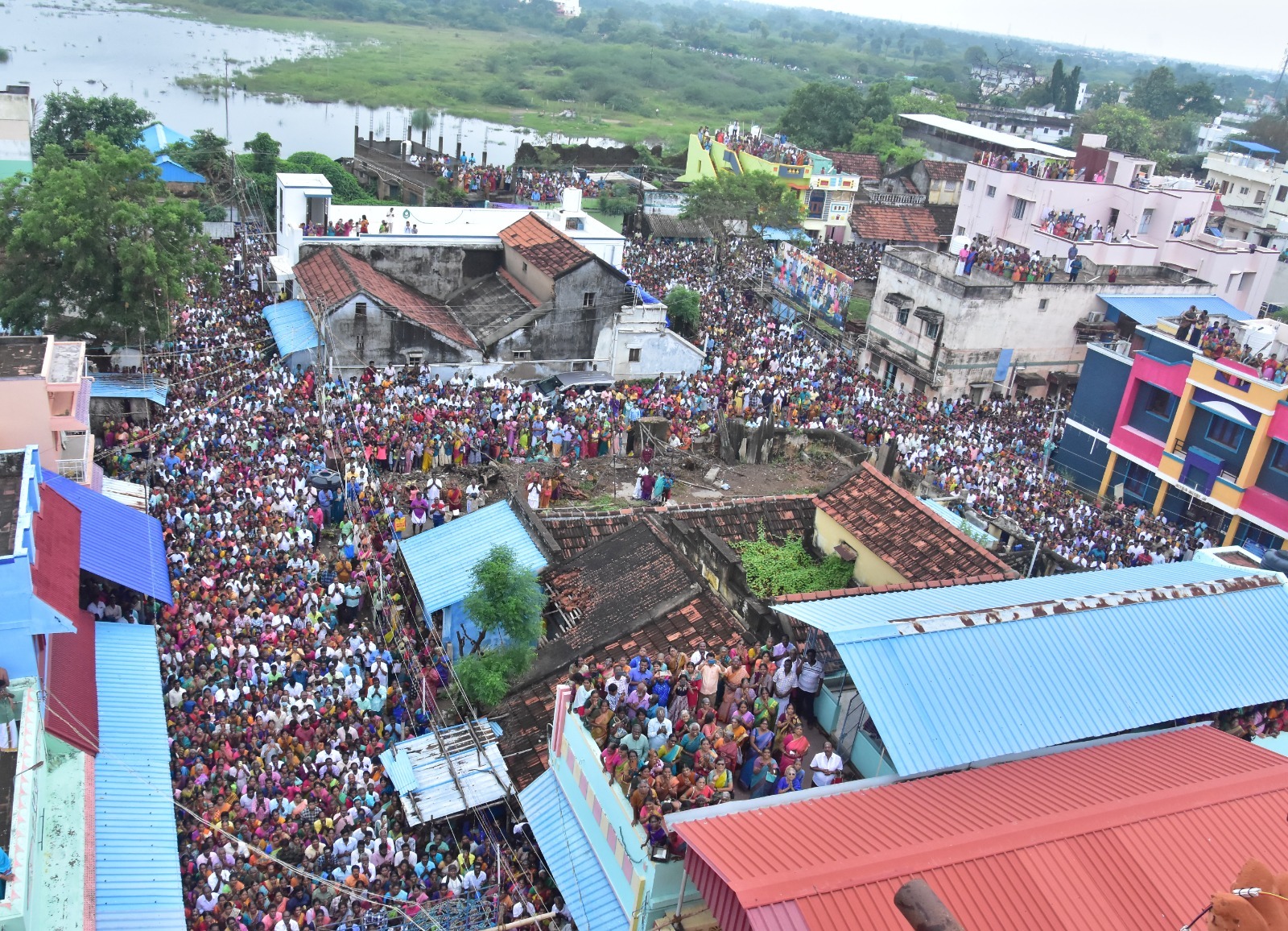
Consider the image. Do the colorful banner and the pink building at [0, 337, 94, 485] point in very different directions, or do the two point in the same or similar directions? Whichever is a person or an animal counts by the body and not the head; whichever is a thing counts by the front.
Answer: very different directions

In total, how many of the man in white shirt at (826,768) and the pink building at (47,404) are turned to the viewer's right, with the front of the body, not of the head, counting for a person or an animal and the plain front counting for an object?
1

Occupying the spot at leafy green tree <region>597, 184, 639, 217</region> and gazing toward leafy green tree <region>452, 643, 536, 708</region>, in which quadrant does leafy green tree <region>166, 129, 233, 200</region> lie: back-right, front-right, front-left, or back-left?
front-right

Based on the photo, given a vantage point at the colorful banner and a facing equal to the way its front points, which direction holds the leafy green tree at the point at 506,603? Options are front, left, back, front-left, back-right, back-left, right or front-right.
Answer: front-left

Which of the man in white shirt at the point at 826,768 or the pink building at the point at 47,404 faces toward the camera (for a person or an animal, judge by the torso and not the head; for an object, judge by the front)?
the man in white shirt

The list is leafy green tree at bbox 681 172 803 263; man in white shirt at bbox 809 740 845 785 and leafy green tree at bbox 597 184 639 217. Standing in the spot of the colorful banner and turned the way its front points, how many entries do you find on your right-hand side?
2

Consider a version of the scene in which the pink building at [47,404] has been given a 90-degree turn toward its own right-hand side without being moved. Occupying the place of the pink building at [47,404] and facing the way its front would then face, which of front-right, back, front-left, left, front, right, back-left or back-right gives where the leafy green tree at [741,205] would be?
back-left

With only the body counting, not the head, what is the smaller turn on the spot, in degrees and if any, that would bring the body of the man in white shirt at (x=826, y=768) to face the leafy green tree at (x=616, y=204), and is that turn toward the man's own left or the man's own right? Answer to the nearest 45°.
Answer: approximately 180°

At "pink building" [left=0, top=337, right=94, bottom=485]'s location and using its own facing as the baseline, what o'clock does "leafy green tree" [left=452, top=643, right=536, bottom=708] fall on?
The leafy green tree is roughly at 2 o'clock from the pink building.

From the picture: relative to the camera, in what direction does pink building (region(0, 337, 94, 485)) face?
facing to the right of the viewer

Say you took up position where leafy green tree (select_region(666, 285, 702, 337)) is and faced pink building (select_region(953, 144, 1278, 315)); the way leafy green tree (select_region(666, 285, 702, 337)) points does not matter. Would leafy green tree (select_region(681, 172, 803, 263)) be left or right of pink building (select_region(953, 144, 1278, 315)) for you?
left

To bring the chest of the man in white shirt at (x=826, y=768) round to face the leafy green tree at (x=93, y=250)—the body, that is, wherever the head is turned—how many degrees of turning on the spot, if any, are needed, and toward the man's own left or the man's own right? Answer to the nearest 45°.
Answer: approximately 135° to the man's own right

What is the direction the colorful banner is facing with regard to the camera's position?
facing the viewer and to the left of the viewer

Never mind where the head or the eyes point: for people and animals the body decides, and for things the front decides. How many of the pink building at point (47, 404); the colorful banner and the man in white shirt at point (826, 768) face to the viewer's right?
1

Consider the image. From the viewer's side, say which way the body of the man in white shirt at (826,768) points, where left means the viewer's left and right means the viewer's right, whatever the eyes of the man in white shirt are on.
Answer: facing the viewer
